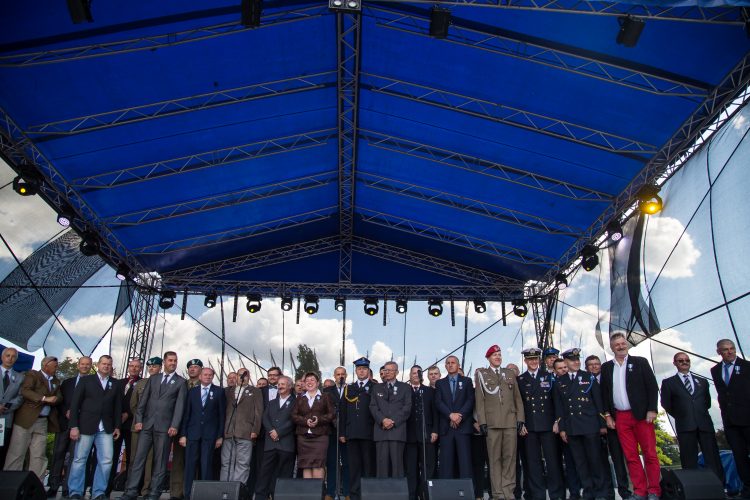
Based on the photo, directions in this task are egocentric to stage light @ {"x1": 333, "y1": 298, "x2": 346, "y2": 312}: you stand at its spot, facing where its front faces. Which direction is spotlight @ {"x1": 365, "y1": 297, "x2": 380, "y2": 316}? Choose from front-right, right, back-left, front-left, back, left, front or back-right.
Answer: left

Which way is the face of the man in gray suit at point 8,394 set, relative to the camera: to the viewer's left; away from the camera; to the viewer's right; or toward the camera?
toward the camera

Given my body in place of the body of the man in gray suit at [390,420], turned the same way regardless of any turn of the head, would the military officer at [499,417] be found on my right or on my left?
on my left

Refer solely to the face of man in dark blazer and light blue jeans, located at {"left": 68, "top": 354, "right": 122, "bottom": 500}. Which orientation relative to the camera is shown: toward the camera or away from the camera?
toward the camera

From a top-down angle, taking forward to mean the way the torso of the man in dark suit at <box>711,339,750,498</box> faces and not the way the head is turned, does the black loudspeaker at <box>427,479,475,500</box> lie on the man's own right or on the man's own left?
on the man's own right

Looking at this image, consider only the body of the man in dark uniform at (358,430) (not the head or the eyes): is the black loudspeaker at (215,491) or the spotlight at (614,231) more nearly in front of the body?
the black loudspeaker

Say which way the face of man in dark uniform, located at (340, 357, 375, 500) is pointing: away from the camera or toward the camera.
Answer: toward the camera

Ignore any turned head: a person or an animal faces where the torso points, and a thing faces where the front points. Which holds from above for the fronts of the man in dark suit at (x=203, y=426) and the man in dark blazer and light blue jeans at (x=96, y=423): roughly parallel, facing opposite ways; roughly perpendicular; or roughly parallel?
roughly parallel

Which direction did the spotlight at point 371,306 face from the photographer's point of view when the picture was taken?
facing the viewer

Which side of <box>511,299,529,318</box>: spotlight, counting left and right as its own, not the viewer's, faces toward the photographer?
front

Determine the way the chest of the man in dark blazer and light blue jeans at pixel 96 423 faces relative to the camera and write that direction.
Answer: toward the camera

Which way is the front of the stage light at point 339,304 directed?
toward the camera

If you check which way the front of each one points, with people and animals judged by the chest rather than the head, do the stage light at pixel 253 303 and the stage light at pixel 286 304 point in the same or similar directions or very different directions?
same or similar directions

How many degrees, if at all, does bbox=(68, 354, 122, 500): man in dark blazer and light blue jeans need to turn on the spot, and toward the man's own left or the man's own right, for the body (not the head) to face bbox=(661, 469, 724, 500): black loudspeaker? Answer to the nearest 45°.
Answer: approximately 45° to the man's own left

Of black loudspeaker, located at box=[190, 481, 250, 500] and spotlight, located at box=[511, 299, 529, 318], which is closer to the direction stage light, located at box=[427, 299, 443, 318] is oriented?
the black loudspeaker

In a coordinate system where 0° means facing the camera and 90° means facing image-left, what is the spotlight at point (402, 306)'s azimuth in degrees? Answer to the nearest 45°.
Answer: approximately 0°

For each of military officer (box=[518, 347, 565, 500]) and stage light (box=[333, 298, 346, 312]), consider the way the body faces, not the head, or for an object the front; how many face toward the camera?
2

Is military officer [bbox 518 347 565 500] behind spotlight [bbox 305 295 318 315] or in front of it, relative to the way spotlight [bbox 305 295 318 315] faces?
in front

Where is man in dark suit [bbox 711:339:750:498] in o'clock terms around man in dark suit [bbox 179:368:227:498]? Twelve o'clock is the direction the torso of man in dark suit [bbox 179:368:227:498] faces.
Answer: man in dark suit [bbox 711:339:750:498] is roughly at 10 o'clock from man in dark suit [bbox 179:368:227:498].

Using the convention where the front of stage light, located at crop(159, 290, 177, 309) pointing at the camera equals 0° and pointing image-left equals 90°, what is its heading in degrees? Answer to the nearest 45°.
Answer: approximately 0°

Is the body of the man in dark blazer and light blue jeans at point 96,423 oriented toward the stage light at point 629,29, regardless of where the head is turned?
no
